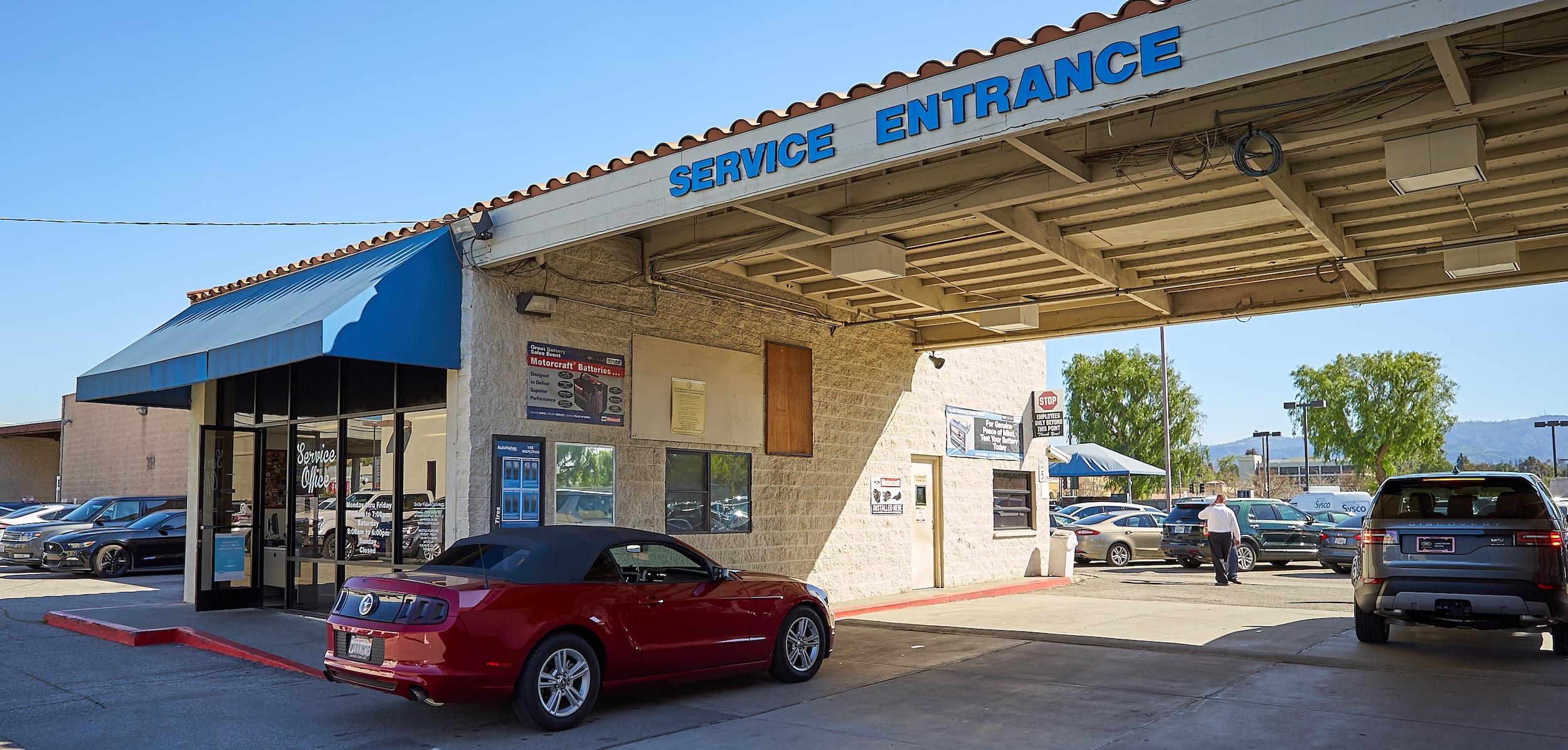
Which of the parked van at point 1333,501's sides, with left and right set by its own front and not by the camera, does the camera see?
left

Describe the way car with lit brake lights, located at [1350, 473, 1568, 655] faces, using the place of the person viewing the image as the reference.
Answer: facing away from the viewer

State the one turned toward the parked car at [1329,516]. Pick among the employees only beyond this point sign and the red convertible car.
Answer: the red convertible car

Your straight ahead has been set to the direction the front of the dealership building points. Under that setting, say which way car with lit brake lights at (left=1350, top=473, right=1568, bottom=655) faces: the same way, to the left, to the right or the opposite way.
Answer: the opposite way

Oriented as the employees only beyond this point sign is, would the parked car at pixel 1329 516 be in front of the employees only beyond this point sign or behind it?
behind
